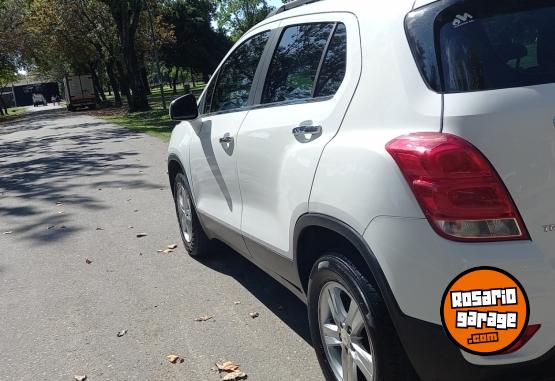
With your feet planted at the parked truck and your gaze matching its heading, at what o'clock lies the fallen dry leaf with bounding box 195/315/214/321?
The fallen dry leaf is roughly at 6 o'clock from the parked truck.

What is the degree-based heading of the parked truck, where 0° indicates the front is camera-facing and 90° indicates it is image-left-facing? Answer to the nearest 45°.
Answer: approximately 180°

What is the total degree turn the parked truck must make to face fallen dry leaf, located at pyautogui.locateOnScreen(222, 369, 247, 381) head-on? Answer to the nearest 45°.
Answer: approximately 180°

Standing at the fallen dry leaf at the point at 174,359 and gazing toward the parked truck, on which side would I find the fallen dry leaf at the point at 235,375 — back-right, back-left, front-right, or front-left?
back-right

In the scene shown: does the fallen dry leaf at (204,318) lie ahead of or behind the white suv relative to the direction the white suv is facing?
ahead

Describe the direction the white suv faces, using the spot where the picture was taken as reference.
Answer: facing away from the viewer and to the left of the viewer

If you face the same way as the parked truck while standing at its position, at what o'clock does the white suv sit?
The white suv is roughly at 6 o'clock from the parked truck.

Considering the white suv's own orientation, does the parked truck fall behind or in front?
in front

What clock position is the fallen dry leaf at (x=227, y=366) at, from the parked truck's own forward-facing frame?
The fallen dry leaf is roughly at 6 o'clock from the parked truck.
